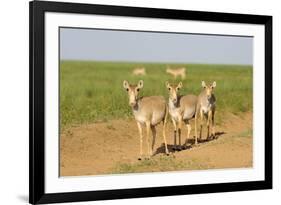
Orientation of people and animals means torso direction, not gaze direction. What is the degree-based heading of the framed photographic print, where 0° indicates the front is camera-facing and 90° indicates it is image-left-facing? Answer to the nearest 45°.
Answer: approximately 315°
